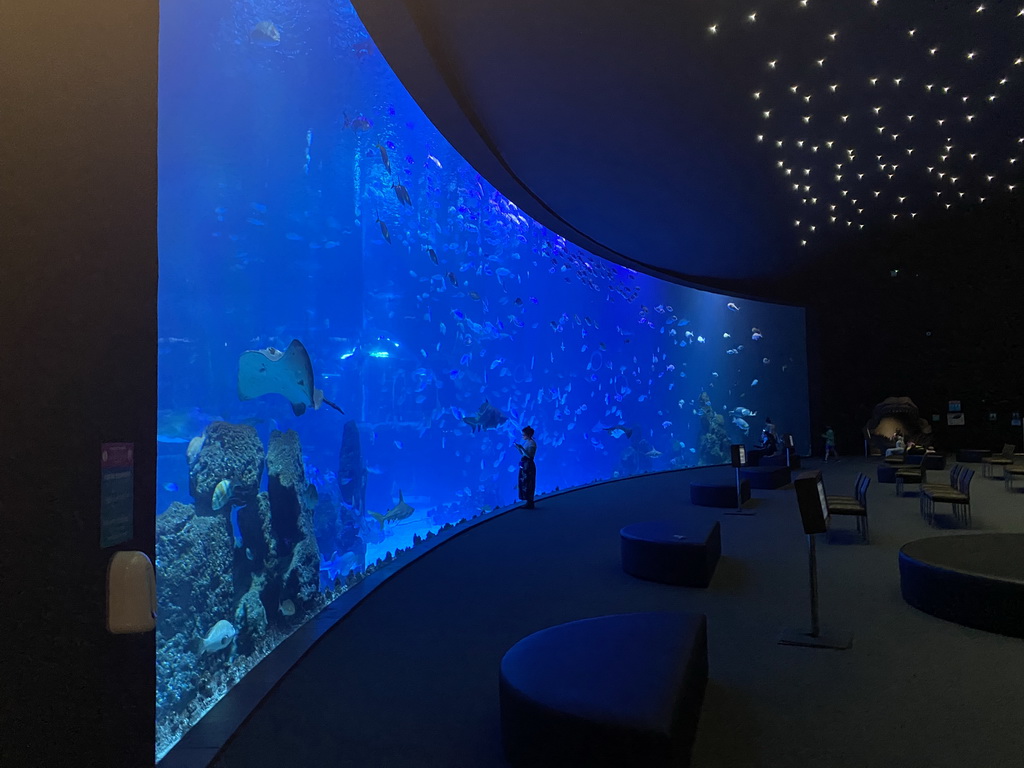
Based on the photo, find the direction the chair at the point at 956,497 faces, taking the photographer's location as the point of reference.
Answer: facing to the left of the viewer

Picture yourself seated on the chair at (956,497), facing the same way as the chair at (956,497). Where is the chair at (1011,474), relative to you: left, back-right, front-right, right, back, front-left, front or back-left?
right

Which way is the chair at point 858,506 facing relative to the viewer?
to the viewer's left

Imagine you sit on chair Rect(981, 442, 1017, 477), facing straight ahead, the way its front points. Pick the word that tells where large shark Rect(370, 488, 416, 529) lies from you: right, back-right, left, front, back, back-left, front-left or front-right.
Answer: front-left

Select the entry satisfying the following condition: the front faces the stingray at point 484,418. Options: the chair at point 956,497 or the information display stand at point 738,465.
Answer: the chair
